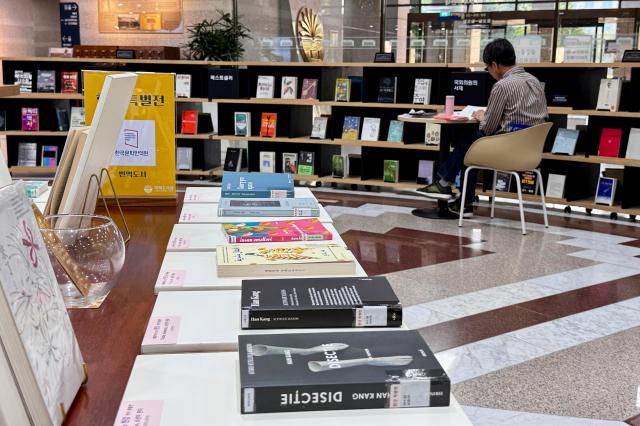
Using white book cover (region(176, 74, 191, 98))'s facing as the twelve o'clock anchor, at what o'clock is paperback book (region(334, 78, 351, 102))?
The paperback book is roughly at 10 o'clock from the white book cover.

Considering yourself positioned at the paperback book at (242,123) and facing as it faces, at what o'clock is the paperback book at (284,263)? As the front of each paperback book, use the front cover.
the paperback book at (284,263) is roughly at 12 o'clock from the paperback book at (242,123).

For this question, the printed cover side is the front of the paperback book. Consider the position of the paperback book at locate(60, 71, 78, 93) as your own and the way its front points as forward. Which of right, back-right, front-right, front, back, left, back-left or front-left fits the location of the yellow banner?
front

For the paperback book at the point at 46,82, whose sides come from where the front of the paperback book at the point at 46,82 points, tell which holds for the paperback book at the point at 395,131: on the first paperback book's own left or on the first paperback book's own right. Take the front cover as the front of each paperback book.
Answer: on the first paperback book's own left

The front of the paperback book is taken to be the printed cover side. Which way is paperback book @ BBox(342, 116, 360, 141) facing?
toward the camera

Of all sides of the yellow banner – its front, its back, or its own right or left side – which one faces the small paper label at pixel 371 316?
front

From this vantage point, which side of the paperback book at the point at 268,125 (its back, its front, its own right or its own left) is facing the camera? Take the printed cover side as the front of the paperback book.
front

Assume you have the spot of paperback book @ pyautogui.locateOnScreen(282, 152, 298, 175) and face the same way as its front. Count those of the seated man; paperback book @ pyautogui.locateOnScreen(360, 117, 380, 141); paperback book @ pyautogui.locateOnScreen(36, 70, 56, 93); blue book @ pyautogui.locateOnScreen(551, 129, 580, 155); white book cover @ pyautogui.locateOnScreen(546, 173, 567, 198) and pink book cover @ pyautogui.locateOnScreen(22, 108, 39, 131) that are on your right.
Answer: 2

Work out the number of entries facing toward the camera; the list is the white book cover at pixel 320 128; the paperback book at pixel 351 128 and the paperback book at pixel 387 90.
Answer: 3

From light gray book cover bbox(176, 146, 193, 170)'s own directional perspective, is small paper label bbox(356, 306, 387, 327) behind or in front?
in front

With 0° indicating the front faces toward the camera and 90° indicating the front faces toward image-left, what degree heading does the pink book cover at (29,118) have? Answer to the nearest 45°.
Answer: approximately 0°

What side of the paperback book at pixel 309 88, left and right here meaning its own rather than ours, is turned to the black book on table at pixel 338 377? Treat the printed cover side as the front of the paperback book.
front

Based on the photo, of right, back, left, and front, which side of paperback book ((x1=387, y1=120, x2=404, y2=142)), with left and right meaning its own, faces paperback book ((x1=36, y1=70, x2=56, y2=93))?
right
